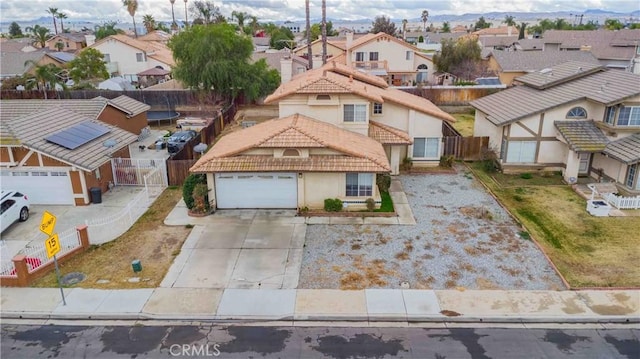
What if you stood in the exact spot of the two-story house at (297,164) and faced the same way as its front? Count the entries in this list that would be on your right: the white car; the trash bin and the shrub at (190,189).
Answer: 3

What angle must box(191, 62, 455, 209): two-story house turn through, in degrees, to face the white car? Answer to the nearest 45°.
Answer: approximately 90° to its right

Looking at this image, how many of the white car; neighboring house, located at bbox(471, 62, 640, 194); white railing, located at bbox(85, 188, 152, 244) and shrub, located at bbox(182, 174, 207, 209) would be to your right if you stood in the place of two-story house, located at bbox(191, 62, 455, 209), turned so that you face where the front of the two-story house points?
3

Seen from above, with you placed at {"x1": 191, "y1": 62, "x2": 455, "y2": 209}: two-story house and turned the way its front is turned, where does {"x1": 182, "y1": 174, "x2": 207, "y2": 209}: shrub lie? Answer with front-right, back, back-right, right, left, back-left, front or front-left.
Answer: right

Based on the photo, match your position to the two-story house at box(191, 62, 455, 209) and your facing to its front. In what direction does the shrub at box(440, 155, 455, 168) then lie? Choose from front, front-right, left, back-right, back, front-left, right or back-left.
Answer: back-left

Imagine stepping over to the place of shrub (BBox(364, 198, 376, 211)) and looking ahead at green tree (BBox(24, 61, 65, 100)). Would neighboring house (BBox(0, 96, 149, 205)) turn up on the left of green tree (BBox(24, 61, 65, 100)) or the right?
left

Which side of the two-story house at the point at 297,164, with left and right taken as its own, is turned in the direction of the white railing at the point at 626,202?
left

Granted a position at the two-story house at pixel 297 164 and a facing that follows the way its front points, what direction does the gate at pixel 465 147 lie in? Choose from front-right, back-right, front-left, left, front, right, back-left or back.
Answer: back-left

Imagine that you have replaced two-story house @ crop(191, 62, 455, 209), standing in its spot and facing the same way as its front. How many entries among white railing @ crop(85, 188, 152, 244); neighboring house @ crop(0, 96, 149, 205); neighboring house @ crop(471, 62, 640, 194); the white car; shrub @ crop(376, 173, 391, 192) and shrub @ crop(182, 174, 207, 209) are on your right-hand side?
4

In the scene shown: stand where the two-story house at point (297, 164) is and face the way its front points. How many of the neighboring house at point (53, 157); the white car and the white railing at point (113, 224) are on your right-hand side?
3

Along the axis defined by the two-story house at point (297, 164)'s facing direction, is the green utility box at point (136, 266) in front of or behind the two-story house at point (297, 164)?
in front

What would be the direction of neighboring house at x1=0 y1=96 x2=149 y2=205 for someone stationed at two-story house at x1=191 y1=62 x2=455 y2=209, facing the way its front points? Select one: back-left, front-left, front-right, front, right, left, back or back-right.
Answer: right

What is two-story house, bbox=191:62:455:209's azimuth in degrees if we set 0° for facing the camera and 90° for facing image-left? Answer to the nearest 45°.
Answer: approximately 0°
